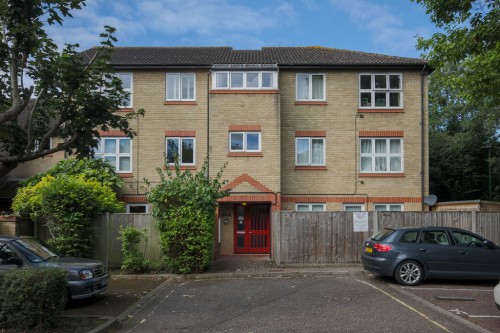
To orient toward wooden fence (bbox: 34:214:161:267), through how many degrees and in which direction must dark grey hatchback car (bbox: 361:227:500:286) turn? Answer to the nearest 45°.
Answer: approximately 135° to its left

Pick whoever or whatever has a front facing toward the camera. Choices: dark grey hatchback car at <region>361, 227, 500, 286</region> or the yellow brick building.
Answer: the yellow brick building

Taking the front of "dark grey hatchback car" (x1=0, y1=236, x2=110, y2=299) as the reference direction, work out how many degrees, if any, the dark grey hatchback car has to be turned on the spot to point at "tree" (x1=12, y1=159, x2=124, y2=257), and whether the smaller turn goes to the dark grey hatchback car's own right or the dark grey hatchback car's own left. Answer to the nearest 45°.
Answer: approximately 135° to the dark grey hatchback car's own left

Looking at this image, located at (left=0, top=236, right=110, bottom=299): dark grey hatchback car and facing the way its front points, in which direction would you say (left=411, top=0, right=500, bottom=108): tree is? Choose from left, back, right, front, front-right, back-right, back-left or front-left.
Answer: front-left

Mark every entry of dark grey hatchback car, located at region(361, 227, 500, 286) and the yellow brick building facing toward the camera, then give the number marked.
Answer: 1

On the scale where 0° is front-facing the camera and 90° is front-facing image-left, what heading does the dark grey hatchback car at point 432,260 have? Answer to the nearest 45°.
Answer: approximately 225°

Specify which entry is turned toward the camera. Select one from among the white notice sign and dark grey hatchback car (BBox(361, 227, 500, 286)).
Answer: the white notice sign

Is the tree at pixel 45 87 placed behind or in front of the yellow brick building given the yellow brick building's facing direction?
in front

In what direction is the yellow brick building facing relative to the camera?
toward the camera

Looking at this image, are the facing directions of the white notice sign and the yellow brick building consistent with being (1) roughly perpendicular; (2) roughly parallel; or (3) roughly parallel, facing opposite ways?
roughly parallel

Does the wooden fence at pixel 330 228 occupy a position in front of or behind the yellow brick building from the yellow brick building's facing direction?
in front

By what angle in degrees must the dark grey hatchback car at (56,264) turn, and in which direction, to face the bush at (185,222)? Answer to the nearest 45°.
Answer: approximately 90° to its left

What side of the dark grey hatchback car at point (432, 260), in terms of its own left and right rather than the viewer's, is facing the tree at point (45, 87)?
back

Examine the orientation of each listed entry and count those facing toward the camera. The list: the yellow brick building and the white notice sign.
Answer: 2

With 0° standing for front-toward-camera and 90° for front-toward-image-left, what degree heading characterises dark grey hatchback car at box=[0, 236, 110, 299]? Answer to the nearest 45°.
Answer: approximately 315°
